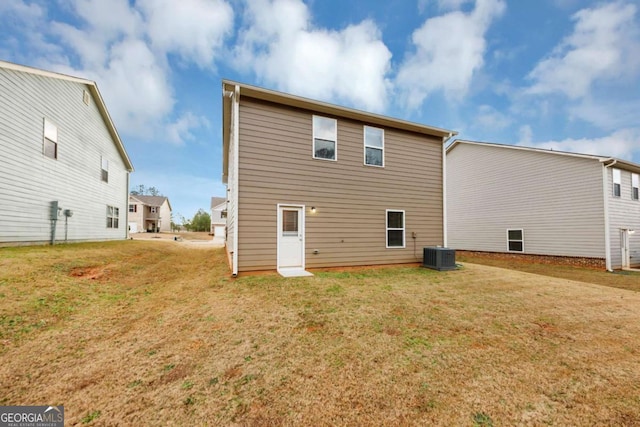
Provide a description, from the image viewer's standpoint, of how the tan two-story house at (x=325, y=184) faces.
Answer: facing away from the viewer and to the left of the viewer

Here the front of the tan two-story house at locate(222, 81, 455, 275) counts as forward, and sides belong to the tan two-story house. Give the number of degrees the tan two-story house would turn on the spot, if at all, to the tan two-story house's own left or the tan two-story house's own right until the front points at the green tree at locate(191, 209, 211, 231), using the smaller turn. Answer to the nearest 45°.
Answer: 0° — it already faces it

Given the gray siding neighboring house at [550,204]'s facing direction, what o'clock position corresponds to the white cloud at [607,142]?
The white cloud is roughly at 2 o'clock from the gray siding neighboring house.

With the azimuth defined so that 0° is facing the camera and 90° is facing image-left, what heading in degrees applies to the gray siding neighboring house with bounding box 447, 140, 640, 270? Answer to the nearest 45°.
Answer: approximately 135°

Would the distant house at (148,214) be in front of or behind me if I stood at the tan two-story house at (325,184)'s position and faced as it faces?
in front

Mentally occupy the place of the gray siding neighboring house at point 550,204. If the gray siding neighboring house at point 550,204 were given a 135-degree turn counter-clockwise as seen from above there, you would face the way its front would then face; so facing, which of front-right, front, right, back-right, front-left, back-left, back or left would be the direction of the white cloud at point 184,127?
right

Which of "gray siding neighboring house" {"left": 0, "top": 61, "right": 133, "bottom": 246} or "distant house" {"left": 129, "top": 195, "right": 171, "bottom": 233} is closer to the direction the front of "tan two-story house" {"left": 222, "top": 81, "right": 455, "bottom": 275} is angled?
the distant house

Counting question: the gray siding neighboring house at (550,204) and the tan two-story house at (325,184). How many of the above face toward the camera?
0

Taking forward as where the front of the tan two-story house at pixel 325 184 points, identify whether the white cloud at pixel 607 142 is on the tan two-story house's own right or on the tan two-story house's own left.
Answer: on the tan two-story house's own right

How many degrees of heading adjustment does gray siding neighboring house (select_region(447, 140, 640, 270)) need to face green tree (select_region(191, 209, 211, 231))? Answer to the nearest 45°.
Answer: approximately 45° to its left
